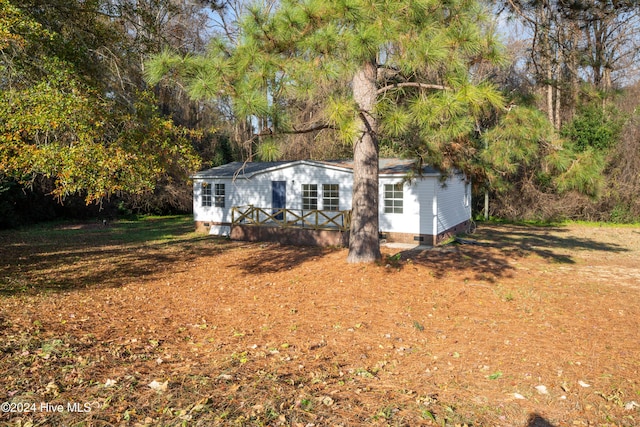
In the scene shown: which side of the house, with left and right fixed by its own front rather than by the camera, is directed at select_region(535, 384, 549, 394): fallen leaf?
front

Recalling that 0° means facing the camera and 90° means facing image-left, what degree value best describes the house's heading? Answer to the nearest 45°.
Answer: approximately 0°
